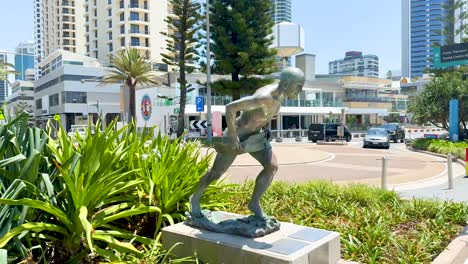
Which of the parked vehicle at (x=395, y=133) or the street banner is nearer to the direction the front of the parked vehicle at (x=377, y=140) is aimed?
the street banner

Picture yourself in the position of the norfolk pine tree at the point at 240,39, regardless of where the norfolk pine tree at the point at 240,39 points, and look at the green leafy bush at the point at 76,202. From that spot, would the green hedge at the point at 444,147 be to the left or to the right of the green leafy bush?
left

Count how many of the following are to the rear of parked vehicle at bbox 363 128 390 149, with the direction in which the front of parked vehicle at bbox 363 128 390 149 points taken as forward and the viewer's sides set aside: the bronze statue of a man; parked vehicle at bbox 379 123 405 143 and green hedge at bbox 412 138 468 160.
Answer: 1

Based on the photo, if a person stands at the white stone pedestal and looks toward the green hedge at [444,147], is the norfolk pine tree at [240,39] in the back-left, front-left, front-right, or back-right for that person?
front-left

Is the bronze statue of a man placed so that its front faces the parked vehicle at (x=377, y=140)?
no

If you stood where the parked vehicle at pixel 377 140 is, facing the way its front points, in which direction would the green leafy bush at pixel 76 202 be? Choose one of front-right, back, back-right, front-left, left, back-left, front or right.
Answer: front

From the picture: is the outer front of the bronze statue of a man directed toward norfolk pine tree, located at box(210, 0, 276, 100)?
no

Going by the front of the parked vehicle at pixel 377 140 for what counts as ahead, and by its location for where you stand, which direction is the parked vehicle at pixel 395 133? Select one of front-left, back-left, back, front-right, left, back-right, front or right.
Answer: back

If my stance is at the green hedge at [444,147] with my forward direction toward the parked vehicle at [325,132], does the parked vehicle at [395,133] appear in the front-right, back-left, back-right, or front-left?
front-right

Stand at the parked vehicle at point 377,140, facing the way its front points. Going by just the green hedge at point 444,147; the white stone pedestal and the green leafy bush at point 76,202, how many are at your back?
0

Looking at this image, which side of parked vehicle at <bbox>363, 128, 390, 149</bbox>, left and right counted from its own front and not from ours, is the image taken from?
front

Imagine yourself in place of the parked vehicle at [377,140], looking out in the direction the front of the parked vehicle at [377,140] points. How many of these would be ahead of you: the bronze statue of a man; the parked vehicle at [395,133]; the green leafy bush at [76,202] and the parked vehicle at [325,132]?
2

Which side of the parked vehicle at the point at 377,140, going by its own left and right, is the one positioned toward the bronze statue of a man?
front
